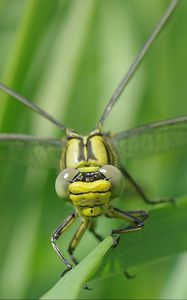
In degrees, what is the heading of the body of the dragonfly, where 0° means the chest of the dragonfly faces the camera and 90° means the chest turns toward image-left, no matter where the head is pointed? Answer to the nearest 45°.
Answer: approximately 0°
